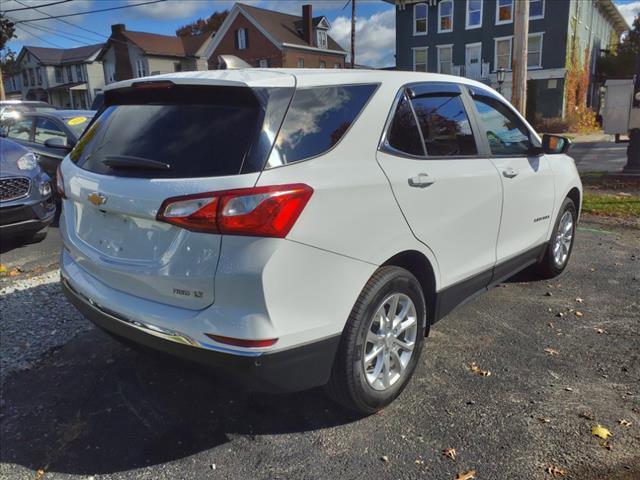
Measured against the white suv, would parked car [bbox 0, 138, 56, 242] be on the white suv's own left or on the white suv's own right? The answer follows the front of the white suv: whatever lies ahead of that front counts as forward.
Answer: on the white suv's own left

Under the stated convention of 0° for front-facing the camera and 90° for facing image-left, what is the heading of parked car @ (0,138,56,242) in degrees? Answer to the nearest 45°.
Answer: approximately 315°

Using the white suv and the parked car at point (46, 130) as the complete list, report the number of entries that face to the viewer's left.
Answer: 0

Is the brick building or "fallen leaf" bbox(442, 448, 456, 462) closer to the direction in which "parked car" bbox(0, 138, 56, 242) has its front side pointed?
the fallen leaf

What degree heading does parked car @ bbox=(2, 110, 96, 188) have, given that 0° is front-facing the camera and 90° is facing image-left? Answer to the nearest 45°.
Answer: approximately 315°

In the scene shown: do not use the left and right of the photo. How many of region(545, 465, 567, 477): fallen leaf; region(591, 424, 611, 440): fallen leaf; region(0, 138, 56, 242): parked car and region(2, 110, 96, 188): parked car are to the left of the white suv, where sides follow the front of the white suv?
2

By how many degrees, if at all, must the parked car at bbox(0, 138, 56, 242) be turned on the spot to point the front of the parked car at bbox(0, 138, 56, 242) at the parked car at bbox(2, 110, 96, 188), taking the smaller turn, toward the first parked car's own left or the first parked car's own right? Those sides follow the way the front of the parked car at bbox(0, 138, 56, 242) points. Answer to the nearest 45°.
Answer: approximately 135° to the first parked car's own left

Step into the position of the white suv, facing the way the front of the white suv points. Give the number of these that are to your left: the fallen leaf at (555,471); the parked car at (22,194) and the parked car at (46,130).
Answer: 2

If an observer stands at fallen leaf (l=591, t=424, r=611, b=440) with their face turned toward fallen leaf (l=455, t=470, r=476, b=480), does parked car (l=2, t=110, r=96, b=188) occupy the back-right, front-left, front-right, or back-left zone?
front-right

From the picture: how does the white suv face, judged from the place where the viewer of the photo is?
facing away from the viewer and to the right of the viewer

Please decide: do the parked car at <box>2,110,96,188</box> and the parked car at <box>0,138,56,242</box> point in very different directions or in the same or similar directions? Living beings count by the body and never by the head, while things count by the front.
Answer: same or similar directions
